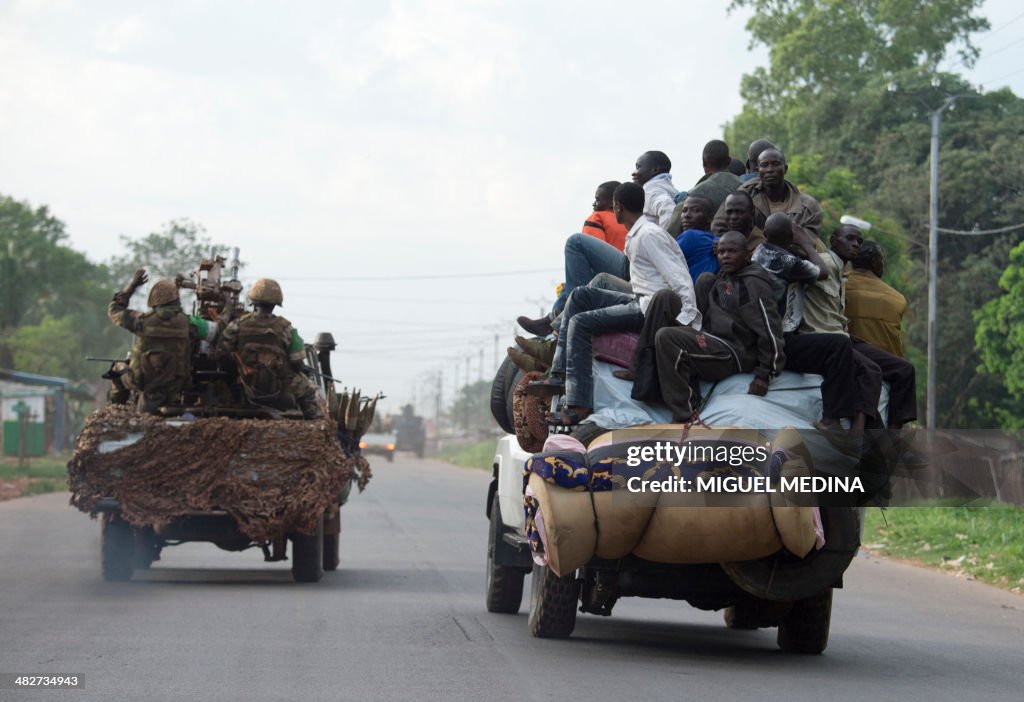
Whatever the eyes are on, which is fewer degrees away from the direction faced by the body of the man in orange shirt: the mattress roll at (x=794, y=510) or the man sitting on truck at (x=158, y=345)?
the man sitting on truck

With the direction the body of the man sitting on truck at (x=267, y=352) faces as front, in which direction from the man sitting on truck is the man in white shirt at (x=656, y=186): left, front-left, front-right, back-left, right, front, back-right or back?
back-right

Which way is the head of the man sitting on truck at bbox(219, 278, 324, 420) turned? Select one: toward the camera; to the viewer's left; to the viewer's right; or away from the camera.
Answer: away from the camera

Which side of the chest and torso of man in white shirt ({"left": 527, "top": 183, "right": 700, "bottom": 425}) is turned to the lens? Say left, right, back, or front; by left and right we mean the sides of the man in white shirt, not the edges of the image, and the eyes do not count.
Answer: left

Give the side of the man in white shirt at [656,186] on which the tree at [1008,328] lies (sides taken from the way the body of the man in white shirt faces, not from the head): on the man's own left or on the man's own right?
on the man's own right

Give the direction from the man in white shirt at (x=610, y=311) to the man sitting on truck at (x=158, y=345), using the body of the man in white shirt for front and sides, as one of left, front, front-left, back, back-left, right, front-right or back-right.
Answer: front-right

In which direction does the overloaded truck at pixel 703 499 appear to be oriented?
away from the camera

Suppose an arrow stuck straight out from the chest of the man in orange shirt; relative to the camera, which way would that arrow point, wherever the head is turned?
to the viewer's left

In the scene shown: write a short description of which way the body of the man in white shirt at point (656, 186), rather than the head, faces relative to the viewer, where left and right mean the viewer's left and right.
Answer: facing to the left of the viewer

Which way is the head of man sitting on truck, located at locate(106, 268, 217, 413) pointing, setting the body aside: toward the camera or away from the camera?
away from the camera

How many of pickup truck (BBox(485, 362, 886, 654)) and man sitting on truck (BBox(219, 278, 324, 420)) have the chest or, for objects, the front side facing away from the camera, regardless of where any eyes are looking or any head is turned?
2

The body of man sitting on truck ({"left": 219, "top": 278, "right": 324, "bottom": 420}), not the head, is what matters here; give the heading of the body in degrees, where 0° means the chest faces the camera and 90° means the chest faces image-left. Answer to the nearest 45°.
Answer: approximately 180°

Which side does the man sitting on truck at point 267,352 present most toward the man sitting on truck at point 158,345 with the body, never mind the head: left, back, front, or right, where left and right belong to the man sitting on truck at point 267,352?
left
